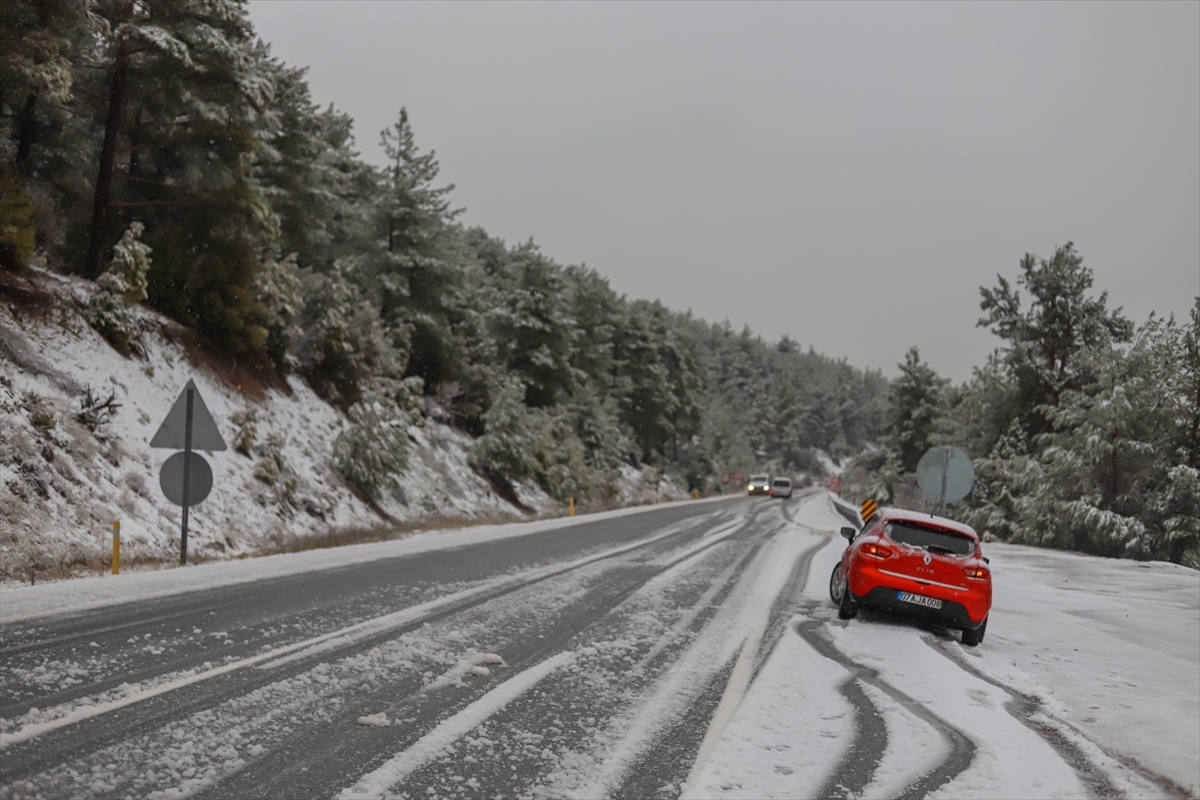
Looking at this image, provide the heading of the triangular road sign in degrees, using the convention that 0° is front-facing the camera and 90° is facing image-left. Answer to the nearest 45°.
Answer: approximately 180°

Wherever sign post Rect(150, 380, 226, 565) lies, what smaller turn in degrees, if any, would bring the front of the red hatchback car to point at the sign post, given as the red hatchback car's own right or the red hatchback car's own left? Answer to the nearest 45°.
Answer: approximately 90° to the red hatchback car's own left

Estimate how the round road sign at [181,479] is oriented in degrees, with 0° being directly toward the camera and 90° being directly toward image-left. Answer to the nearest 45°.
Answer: approximately 180°

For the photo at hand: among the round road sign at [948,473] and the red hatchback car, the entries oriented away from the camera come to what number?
2

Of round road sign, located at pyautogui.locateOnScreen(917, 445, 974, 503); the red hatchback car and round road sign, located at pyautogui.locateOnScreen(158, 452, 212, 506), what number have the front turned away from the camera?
3

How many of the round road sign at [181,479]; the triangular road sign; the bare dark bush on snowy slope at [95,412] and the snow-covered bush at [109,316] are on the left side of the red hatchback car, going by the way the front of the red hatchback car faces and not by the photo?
4

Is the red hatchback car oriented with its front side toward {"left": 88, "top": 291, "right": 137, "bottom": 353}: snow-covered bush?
no

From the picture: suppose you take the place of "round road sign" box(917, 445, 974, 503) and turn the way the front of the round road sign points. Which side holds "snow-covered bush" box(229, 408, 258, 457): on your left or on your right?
on your left

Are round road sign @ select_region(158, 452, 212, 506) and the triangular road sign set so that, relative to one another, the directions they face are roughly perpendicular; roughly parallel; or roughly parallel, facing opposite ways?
roughly parallel

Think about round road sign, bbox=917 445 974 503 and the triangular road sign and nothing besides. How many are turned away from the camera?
2

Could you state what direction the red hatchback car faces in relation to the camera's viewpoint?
facing away from the viewer

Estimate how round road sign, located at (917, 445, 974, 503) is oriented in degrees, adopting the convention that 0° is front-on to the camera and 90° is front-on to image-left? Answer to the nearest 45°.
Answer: approximately 180°

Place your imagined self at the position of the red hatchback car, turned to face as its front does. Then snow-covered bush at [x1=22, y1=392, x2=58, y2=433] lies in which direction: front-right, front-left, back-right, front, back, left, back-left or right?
left

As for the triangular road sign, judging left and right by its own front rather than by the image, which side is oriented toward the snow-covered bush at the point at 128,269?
front
